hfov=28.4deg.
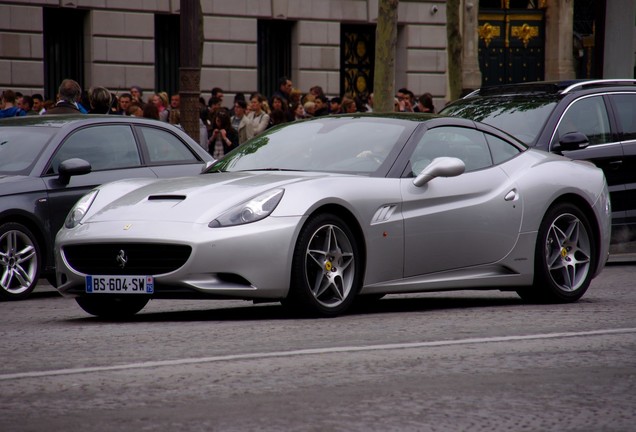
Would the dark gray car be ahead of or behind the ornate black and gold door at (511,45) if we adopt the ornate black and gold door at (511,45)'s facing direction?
ahead

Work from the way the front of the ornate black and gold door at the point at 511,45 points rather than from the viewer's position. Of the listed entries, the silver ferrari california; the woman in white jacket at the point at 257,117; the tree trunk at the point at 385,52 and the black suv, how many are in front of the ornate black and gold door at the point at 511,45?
4

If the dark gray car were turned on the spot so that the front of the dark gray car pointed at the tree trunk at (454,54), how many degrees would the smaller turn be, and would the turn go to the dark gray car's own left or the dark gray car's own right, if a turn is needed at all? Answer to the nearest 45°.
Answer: approximately 180°

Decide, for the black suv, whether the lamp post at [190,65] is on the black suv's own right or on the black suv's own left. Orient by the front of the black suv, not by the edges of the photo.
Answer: on the black suv's own right

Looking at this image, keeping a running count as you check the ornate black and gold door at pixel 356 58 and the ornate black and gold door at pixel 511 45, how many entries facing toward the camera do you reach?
2

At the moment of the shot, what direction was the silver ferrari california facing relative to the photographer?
facing the viewer and to the left of the viewer

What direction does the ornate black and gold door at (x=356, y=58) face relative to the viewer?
toward the camera

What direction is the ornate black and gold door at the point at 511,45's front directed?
toward the camera

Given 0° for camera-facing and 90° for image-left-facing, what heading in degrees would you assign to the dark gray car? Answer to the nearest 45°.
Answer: approximately 45°

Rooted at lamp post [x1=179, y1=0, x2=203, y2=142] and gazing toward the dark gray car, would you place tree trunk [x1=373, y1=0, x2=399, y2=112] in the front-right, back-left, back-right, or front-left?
back-left

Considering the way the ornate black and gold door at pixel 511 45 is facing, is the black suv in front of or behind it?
in front

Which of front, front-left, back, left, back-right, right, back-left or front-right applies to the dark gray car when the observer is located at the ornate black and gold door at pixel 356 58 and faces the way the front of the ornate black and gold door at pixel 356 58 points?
front

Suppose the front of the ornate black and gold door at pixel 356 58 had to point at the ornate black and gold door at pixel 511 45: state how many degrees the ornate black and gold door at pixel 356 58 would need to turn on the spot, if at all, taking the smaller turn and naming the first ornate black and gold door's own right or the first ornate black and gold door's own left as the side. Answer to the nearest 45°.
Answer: approximately 135° to the first ornate black and gold door's own left

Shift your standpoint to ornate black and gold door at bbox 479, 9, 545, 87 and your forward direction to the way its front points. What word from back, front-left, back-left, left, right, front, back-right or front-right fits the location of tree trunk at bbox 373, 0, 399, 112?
front
